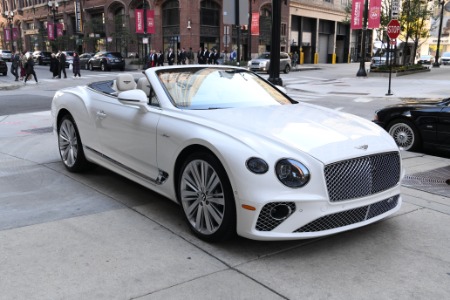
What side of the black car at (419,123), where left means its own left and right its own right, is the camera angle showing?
left

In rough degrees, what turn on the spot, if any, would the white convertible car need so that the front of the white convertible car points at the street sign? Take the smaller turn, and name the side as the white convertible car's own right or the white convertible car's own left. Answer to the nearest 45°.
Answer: approximately 90° to the white convertible car's own left

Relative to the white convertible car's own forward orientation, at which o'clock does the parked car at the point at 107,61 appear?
The parked car is roughly at 7 o'clock from the white convertible car.

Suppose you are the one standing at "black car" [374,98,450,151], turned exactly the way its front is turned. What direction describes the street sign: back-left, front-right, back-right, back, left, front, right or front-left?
right

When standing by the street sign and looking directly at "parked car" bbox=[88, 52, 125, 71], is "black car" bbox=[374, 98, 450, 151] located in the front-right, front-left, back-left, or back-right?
back-left

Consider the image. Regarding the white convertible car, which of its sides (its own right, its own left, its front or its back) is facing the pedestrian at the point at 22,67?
back

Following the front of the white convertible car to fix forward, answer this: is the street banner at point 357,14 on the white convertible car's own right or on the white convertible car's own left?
on the white convertible car's own left

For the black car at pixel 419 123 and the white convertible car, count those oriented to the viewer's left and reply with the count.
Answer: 1

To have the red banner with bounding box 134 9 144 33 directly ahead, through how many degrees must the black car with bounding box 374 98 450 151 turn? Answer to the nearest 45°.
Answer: approximately 45° to its right
